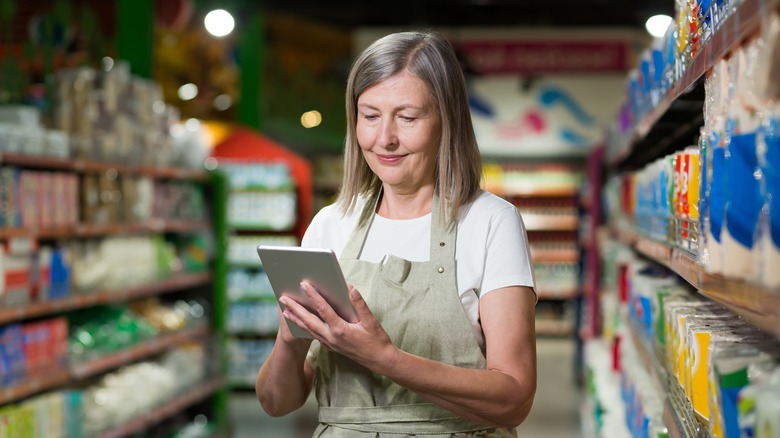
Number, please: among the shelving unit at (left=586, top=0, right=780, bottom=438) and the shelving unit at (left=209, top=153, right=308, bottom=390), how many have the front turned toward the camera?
1

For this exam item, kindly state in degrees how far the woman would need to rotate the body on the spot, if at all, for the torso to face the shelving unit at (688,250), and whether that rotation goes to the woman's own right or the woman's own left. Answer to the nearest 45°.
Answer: approximately 135° to the woman's own left

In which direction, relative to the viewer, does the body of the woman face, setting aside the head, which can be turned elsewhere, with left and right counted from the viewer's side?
facing the viewer and to the left of the viewer

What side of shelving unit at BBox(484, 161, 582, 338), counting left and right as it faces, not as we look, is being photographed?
front

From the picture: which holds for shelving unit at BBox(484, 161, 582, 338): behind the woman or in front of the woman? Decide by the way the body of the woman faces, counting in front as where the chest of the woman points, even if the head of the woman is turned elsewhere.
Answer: behind

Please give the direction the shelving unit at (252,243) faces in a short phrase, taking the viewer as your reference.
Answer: facing the viewer

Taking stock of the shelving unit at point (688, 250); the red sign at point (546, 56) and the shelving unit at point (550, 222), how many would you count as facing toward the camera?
2

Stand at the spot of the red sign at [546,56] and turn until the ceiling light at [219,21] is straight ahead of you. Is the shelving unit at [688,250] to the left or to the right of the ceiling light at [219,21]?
left

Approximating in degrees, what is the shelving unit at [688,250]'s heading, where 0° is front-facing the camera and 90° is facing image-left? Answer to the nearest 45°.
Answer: approximately 90°

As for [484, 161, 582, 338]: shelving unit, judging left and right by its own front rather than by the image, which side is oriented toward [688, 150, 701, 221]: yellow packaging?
front

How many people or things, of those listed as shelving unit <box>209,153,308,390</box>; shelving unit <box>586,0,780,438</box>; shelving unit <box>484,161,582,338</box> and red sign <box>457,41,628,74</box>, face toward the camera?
3
